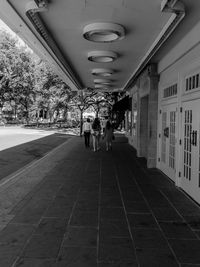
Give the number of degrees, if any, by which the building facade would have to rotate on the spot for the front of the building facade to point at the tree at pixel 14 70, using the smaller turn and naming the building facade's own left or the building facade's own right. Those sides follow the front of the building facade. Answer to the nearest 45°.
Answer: approximately 45° to the building facade's own right

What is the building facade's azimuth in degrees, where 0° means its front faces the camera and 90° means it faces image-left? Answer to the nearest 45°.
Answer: approximately 90°

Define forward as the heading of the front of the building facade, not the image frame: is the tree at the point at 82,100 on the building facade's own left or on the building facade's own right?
on the building facade's own right
